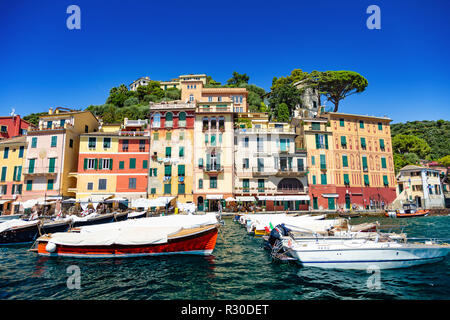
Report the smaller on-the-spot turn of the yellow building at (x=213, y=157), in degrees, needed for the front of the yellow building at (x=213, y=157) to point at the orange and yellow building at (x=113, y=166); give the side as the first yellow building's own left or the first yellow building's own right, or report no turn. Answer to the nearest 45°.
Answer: approximately 90° to the first yellow building's own right

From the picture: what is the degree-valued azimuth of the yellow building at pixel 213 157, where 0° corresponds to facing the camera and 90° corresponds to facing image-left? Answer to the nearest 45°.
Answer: approximately 0°

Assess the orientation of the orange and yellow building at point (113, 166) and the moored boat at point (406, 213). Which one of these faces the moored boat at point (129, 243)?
the orange and yellow building

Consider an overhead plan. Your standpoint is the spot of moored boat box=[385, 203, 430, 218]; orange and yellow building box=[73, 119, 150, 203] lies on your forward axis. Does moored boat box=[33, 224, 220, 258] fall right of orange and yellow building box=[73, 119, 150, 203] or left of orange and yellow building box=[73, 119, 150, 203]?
left

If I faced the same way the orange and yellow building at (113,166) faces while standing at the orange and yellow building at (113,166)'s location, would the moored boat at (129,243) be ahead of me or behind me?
ahead

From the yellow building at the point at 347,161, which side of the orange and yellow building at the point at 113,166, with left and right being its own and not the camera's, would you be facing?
left

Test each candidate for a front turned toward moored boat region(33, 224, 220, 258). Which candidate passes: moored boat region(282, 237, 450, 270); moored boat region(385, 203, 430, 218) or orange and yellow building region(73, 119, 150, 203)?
the orange and yellow building

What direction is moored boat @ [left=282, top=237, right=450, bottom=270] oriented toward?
to the viewer's right

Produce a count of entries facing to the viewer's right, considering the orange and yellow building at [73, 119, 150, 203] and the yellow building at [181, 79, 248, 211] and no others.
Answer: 0

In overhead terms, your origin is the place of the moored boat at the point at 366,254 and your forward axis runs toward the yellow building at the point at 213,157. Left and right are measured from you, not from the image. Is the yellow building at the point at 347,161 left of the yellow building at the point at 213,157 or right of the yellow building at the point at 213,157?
right

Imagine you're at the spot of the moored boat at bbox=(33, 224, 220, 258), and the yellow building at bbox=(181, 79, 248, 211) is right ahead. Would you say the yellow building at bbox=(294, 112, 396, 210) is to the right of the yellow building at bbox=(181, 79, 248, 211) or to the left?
right

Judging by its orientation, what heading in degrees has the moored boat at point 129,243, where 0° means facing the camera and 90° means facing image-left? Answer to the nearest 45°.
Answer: approximately 270°
